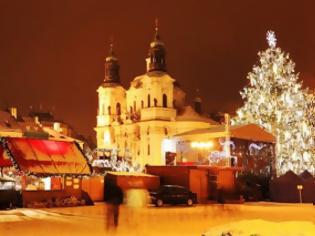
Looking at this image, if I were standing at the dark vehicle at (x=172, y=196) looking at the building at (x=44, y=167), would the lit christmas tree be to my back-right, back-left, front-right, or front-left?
back-right

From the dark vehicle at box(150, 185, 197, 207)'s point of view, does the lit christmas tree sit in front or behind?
behind

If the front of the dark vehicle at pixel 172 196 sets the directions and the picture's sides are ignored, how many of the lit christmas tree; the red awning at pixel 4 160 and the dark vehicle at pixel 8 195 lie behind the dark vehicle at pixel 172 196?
1

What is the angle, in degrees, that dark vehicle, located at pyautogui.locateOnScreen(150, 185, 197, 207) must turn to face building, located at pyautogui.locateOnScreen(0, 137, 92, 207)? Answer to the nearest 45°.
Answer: approximately 45° to its right

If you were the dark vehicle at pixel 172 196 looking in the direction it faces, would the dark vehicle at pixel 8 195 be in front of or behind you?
in front

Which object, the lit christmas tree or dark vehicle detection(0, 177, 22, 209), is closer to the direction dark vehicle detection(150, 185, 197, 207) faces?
the dark vehicle

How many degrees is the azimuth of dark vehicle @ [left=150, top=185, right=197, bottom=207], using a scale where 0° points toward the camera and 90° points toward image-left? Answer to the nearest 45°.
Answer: approximately 45°

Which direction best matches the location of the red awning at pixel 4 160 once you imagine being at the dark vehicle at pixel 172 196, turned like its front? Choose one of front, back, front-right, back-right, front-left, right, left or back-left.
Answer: front-right

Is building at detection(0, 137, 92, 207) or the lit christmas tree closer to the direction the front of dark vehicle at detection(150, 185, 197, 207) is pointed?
the building
